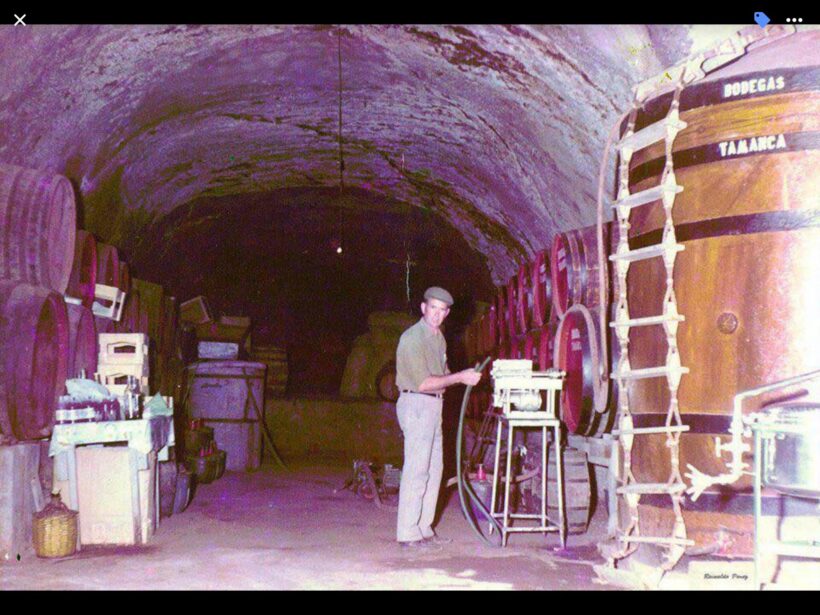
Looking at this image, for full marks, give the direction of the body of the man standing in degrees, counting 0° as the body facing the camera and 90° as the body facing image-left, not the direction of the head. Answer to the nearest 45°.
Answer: approximately 270°

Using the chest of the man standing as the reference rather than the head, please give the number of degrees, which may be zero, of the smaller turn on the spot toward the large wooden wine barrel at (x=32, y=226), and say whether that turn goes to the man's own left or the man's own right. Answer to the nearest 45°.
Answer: approximately 180°

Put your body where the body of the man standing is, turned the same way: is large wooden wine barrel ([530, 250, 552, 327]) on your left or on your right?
on your left
